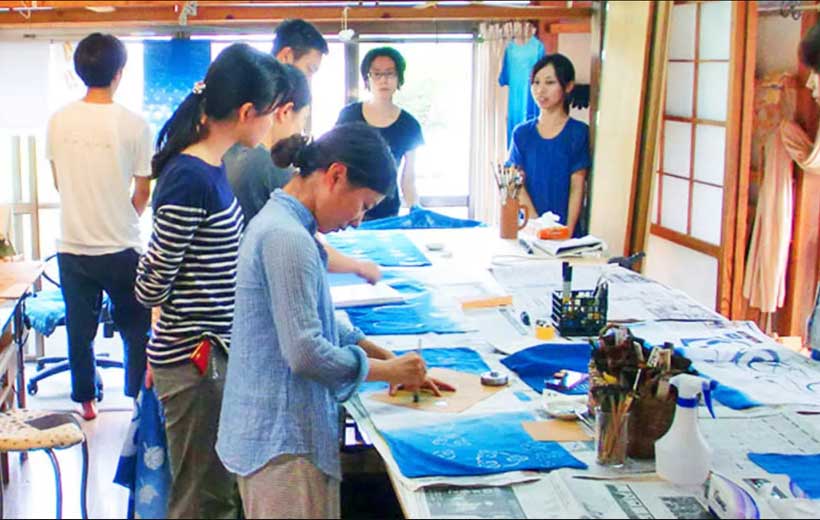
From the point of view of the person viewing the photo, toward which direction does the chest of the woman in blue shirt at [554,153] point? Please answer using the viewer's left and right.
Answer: facing the viewer and to the left of the viewer

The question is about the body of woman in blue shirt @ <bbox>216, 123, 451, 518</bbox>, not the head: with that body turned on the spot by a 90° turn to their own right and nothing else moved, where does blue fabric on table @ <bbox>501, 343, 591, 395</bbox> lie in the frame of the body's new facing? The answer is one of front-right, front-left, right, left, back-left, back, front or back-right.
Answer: back-left

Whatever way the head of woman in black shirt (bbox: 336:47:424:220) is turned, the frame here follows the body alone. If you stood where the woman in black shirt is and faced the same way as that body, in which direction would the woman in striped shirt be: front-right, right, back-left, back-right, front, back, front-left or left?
front

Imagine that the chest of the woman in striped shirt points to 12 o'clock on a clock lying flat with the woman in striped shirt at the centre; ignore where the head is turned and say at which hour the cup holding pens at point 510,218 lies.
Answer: The cup holding pens is roughly at 10 o'clock from the woman in striped shirt.

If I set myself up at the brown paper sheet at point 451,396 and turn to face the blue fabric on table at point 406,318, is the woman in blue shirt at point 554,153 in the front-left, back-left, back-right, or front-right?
front-right

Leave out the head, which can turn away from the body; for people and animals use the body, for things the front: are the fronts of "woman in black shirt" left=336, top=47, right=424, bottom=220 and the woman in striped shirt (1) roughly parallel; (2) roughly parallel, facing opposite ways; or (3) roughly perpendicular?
roughly perpendicular

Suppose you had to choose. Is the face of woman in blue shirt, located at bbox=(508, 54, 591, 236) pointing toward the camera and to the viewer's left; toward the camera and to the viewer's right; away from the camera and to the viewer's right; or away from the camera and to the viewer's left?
toward the camera and to the viewer's left

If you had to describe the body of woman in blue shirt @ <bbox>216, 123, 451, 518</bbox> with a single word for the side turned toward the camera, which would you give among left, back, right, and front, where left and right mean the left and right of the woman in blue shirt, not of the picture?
right

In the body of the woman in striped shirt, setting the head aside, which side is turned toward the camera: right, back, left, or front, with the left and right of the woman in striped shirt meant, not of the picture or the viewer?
right

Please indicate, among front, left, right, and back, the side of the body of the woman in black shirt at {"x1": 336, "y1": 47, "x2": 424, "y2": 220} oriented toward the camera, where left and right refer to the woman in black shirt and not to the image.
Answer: front

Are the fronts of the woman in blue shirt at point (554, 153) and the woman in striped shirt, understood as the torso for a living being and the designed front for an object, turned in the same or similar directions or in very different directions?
very different directions

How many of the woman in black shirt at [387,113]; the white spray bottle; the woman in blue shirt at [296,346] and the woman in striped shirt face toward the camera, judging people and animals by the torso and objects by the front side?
1

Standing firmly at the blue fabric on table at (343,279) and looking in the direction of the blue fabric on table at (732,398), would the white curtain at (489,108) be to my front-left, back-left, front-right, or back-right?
back-left
